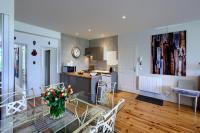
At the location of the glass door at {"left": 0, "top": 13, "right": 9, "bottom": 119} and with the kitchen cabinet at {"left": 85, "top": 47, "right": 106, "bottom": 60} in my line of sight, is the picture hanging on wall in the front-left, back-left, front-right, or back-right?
front-right

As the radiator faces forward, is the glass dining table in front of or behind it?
in front

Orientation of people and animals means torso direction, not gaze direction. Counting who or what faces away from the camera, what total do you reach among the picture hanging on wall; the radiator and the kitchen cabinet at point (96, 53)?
0

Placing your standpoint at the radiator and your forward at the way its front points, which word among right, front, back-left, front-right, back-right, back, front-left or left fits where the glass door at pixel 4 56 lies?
front

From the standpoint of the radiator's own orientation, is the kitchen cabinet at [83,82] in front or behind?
in front

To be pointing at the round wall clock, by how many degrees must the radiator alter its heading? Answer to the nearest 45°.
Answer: approximately 45° to its right

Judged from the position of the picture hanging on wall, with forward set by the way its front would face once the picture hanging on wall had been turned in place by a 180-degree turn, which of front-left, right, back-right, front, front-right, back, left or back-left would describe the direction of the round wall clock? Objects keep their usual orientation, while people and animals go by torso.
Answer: back-left

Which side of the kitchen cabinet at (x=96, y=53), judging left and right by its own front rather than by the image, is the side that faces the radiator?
left

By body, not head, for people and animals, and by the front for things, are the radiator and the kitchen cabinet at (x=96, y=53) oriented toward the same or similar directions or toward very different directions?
same or similar directions

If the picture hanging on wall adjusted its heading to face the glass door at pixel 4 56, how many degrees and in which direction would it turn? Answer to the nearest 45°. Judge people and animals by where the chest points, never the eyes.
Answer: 0° — it already faces it

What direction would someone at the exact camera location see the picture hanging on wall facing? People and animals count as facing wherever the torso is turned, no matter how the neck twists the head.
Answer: facing the viewer and to the left of the viewer

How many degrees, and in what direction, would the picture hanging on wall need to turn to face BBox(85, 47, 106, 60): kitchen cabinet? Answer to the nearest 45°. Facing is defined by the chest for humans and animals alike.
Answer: approximately 45° to its right

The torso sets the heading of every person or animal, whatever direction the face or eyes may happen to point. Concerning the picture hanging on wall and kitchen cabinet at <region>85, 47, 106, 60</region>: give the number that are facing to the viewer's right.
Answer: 0

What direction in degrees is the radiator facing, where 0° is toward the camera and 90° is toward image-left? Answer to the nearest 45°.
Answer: approximately 45°

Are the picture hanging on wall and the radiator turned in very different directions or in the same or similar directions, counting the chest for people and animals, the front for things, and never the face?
same or similar directions
